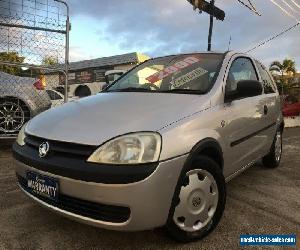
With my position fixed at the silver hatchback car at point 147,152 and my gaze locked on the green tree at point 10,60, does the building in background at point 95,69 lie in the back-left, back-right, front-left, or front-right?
front-right

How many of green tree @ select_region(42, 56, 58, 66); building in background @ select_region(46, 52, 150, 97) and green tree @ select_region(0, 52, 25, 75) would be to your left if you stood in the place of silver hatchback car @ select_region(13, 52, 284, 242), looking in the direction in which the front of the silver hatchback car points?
0

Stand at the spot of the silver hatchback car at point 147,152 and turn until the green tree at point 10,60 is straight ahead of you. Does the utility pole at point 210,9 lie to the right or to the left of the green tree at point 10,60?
right

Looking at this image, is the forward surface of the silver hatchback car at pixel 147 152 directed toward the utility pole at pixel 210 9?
no

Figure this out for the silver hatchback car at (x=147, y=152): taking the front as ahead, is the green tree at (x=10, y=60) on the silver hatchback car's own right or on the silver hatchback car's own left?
on the silver hatchback car's own right

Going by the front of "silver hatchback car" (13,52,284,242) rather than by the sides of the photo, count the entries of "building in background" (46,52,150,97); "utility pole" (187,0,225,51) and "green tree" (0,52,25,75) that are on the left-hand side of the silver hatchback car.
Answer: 0

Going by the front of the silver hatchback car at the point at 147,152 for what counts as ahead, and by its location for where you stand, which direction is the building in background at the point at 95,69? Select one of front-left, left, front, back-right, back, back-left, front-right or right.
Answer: back-right

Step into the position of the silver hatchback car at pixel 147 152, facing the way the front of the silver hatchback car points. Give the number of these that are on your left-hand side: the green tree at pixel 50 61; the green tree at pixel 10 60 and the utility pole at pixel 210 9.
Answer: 0

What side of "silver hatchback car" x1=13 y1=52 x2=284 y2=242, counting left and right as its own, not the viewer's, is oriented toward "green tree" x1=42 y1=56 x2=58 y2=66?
right

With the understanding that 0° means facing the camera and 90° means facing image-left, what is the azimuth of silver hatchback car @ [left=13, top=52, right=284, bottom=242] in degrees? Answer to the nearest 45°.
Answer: approximately 45°
